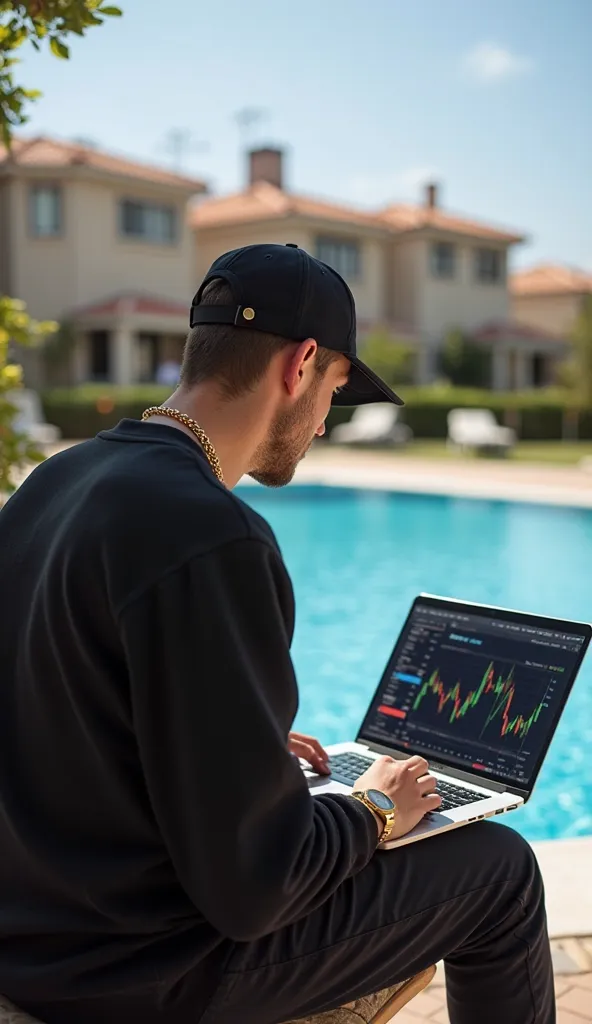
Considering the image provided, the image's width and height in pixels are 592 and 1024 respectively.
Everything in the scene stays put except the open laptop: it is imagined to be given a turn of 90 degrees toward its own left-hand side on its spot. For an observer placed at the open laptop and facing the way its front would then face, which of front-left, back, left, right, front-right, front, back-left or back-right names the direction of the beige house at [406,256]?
back-left

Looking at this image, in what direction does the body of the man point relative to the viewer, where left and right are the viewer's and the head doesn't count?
facing away from the viewer and to the right of the viewer

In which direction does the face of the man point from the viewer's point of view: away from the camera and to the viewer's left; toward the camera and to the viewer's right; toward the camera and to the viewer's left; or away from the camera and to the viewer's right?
away from the camera and to the viewer's right

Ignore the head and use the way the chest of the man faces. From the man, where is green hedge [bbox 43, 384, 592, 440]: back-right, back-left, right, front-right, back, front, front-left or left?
front-left

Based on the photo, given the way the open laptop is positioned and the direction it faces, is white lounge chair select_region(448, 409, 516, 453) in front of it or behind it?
behind

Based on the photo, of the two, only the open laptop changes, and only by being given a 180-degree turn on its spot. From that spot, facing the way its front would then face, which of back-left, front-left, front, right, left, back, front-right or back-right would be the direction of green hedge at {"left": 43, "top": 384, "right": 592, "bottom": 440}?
front-left

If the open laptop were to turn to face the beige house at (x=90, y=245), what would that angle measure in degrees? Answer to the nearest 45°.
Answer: approximately 135° to its right

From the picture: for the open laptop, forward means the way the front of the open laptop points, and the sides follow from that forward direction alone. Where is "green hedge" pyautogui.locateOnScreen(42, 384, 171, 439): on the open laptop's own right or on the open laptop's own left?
on the open laptop's own right
